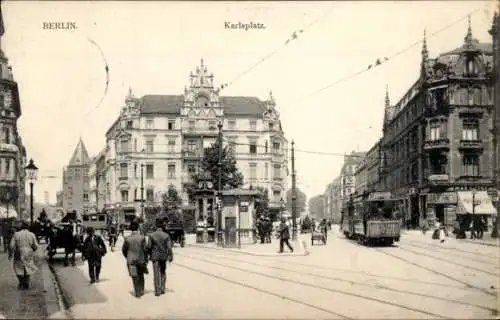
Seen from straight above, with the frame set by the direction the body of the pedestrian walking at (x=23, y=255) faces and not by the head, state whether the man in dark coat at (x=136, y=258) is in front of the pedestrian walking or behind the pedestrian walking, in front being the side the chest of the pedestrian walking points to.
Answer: behind

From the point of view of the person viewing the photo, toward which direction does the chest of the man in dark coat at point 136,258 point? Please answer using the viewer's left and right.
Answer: facing away from the viewer

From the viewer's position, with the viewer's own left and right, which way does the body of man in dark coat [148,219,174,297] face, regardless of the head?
facing away from the viewer

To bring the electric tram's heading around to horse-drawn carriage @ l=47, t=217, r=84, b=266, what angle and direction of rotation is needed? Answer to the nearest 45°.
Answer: approximately 90° to its right

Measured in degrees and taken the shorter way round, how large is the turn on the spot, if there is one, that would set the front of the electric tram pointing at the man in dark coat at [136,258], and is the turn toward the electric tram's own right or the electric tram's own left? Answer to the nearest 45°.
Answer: approximately 45° to the electric tram's own right
